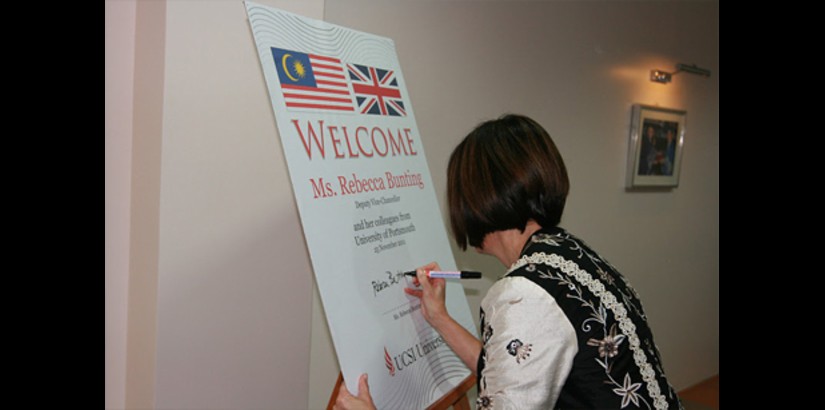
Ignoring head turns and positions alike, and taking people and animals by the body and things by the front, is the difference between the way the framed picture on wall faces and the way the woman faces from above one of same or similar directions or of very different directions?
very different directions

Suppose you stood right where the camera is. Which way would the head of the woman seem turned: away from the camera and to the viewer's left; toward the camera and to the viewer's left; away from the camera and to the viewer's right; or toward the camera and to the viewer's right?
away from the camera and to the viewer's left

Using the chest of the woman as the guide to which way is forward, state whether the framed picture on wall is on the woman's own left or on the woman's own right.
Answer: on the woman's own right

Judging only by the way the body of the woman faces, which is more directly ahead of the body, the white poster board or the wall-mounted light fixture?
the white poster board

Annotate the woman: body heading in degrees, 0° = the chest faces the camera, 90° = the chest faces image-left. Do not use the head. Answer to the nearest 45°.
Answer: approximately 135°
